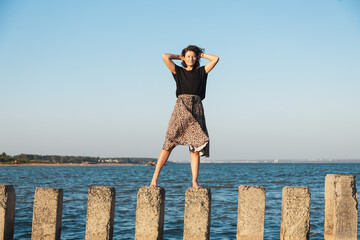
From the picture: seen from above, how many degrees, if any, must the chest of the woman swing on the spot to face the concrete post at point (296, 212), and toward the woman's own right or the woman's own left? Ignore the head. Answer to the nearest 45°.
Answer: approximately 45° to the woman's own left

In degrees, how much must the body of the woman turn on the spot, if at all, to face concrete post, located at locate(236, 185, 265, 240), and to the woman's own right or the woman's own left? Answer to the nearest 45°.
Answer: approximately 45° to the woman's own left

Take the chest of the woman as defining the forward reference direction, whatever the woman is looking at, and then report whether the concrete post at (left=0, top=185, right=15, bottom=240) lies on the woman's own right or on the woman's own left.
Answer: on the woman's own right

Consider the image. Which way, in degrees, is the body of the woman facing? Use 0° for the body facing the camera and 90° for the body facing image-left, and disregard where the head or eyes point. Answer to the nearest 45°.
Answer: approximately 0°
